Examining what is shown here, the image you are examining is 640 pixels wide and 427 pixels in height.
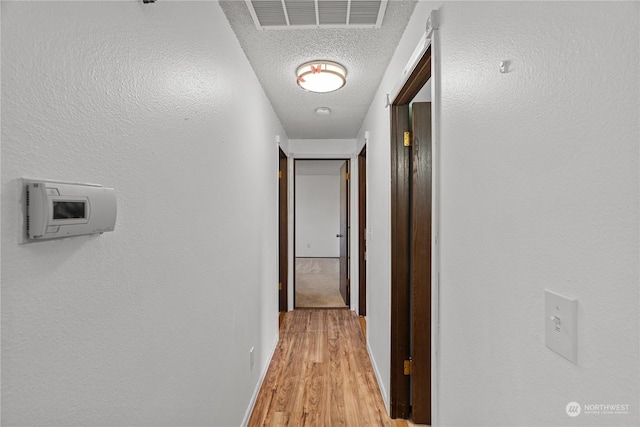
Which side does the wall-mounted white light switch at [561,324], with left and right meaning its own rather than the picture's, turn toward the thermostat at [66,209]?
front

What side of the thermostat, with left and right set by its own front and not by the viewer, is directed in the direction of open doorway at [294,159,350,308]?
left

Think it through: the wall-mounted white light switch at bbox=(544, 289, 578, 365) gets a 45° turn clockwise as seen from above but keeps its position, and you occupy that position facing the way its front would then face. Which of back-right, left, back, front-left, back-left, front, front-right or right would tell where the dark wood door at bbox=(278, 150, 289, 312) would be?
front-right

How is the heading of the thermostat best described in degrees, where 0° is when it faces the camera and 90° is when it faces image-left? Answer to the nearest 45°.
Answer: approximately 315°

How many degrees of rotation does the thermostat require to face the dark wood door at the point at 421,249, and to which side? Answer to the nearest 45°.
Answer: approximately 45° to its left

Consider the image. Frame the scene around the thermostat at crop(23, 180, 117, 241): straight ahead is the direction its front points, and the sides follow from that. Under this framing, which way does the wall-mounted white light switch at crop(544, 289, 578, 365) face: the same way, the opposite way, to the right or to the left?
the opposite way

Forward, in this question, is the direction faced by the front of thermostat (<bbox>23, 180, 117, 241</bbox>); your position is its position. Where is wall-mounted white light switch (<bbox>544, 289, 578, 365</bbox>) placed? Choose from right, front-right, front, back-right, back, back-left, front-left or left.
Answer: front

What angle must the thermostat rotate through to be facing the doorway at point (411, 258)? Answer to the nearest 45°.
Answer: approximately 45° to its left

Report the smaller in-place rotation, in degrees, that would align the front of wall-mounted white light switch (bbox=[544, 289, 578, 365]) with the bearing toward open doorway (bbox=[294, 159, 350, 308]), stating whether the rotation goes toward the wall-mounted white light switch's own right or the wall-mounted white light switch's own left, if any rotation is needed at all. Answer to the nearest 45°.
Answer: approximately 90° to the wall-mounted white light switch's own right

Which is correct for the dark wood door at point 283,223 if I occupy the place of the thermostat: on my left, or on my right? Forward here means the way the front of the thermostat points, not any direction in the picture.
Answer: on my left

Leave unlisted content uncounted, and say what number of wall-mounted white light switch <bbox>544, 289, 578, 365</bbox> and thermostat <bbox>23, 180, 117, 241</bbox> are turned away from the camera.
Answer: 0
